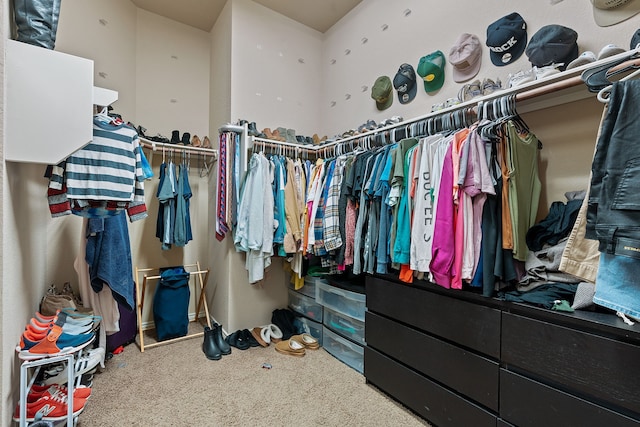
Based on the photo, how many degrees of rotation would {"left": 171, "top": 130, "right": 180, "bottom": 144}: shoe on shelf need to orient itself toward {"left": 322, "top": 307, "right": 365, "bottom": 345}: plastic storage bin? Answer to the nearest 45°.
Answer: approximately 45° to its left

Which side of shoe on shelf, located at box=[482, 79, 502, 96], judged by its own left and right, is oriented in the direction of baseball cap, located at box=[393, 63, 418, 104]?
right

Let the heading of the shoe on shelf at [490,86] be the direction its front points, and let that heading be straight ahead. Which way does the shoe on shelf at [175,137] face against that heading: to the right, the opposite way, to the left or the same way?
to the left

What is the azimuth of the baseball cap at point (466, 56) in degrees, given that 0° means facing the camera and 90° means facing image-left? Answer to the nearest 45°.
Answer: approximately 45°

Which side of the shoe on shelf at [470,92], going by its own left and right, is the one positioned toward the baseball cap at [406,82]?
right

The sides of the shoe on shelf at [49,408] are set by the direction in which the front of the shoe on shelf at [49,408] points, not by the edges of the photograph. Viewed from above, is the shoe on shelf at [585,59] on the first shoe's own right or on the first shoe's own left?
on the first shoe's own right
